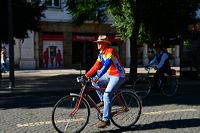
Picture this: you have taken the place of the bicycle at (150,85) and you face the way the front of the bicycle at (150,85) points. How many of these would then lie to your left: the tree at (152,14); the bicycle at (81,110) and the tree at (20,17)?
1

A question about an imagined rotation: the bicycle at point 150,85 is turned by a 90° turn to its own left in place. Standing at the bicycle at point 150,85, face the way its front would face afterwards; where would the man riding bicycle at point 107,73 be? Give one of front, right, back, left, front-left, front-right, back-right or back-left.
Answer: front

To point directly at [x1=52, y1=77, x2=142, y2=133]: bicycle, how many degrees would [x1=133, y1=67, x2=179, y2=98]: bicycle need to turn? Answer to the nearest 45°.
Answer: approximately 90° to its left

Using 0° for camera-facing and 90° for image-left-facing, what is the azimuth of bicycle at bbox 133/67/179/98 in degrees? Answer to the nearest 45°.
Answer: approximately 90°

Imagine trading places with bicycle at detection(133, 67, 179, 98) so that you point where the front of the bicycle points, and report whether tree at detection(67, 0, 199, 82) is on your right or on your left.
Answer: on your right

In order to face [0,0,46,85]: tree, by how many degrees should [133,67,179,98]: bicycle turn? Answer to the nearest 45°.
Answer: approximately 45° to its right
